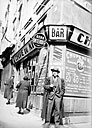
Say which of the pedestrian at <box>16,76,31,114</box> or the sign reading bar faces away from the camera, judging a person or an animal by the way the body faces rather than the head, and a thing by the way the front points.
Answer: the pedestrian

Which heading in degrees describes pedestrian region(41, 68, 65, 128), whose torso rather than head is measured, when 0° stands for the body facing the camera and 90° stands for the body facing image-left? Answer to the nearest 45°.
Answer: approximately 0°

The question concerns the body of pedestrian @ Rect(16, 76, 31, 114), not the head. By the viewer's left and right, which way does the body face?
facing away from the viewer

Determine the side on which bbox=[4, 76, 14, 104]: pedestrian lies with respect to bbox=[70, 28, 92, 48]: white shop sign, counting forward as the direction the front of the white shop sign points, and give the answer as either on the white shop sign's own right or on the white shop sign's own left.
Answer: on the white shop sign's own right
